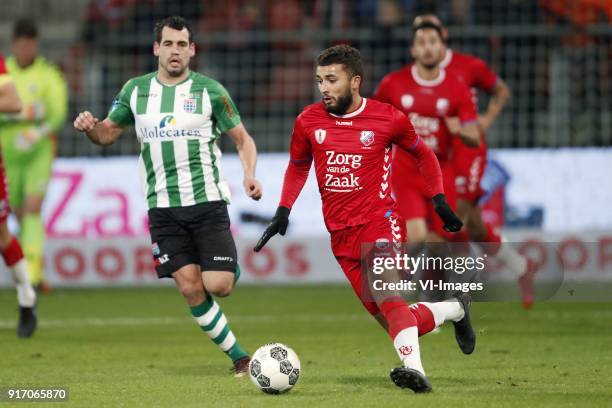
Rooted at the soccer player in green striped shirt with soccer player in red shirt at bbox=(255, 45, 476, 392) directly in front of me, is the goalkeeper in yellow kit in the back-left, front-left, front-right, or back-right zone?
back-left

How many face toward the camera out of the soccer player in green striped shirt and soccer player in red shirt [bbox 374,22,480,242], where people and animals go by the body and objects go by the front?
2

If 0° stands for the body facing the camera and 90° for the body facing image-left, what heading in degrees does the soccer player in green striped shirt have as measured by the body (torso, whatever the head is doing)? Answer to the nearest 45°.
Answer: approximately 0°

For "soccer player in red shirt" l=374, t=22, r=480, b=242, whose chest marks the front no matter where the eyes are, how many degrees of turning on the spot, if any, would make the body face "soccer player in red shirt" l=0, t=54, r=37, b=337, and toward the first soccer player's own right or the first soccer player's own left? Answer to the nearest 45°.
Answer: approximately 90° to the first soccer player's own right

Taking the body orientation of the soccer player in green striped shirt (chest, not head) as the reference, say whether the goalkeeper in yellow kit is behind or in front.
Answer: behind

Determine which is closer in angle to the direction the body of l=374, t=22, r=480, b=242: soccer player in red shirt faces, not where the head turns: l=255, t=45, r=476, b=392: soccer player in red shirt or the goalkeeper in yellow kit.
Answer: the soccer player in red shirt
